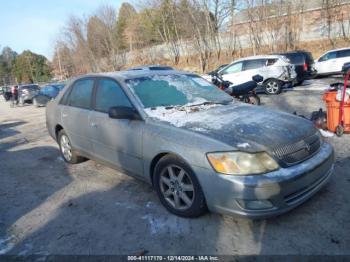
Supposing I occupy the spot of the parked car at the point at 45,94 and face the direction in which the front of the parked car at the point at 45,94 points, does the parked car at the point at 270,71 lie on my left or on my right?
on my left

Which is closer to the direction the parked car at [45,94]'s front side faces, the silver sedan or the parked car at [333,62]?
the silver sedan

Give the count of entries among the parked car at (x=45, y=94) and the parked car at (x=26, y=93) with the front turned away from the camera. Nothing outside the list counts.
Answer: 0

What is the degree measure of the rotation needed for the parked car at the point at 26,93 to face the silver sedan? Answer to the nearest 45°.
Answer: approximately 45° to its left

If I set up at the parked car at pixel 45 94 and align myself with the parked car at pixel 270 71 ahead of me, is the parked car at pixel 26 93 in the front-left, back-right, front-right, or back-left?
back-left

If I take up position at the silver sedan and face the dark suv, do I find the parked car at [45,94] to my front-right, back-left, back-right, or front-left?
front-left

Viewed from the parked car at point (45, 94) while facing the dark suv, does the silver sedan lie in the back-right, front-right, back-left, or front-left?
front-right

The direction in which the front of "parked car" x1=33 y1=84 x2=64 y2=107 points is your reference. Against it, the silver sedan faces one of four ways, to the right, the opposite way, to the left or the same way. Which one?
to the left

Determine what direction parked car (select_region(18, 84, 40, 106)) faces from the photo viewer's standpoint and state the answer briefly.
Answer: facing the viewer and to the left of the viewer

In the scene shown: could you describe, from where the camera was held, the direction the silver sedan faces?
facing the viewer and to the right of the viewer
